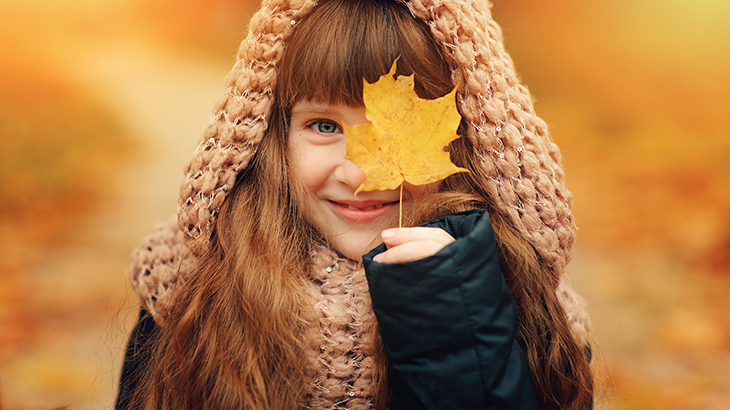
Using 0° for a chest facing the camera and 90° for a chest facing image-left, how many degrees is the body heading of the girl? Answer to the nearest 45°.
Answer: approximately 0°
